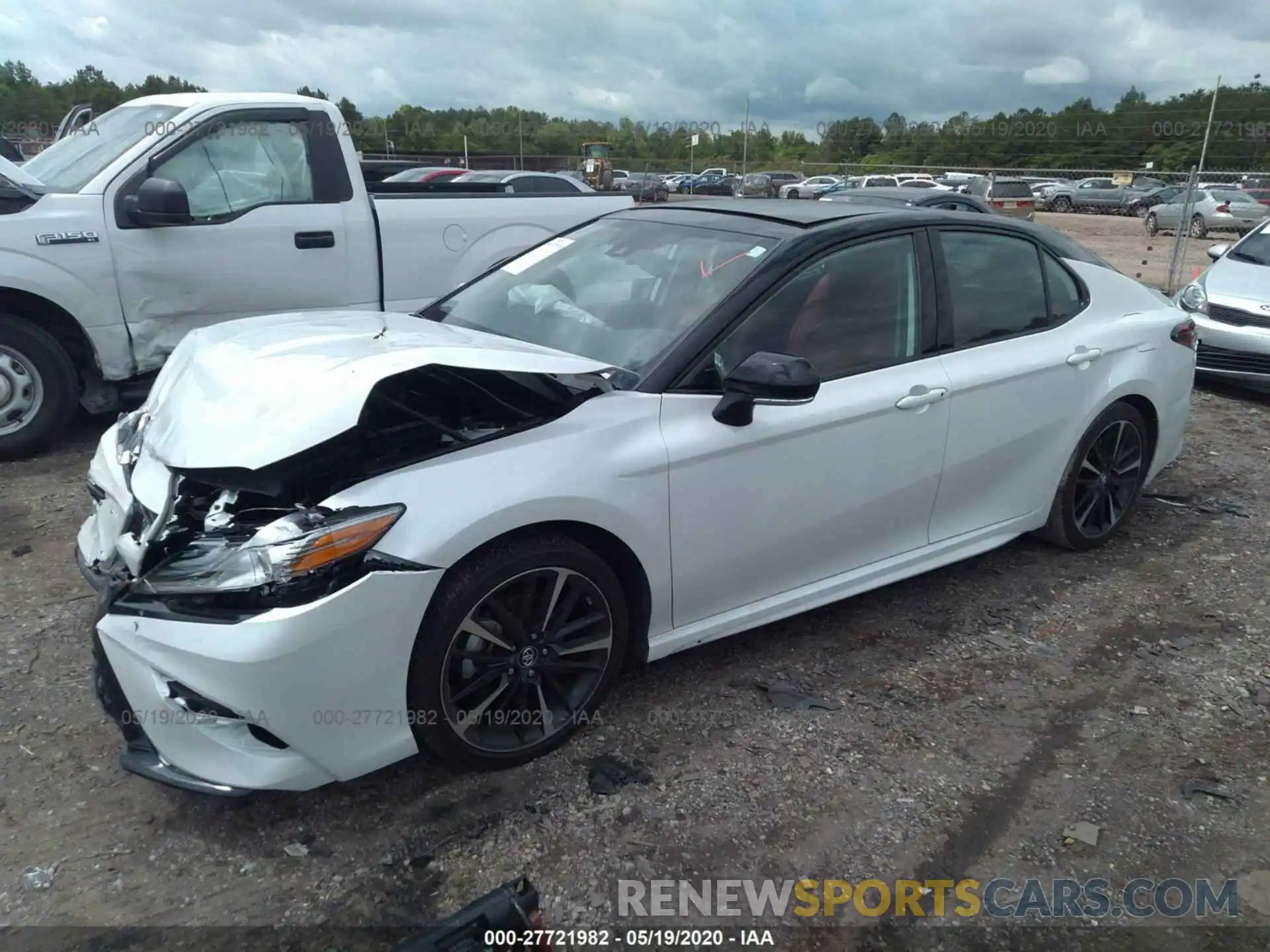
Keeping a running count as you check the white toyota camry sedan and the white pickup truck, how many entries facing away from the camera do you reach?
0

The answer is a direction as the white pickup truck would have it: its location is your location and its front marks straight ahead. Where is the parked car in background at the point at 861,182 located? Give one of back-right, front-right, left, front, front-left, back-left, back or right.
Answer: back-right

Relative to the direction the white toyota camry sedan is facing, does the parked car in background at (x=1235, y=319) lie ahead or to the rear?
to the rear

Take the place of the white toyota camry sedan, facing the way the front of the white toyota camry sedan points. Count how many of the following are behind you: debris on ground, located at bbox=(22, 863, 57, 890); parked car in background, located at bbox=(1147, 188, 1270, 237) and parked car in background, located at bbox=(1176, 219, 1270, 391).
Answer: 2

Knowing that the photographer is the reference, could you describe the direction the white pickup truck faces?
facing to the left of the viewer

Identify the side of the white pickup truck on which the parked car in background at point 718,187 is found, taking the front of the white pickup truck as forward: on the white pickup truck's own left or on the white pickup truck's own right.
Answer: on the white pickup truck's own right

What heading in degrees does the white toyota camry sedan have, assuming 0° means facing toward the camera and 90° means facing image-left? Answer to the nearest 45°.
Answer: approximately 45°

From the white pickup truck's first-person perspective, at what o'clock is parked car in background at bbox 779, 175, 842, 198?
The parked car in background is roughly at 4 o'clock from the white pickup truck.

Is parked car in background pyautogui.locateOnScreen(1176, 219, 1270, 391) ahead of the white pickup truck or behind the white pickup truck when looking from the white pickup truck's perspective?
behind

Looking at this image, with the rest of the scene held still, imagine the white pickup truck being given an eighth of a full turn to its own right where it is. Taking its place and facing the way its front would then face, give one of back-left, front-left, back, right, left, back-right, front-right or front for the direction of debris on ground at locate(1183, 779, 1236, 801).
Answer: back

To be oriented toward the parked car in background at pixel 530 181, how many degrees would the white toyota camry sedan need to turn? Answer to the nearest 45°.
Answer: approximately 135° to its right

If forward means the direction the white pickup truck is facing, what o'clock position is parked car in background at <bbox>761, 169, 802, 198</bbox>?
The parked car in background is roughly at 4 o'clock from the white pickup truck.

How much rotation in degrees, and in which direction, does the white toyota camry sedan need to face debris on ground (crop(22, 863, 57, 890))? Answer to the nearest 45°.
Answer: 0° — it already faces it

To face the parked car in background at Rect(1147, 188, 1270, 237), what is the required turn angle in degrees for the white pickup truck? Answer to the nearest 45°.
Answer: approximately 135° to its right
